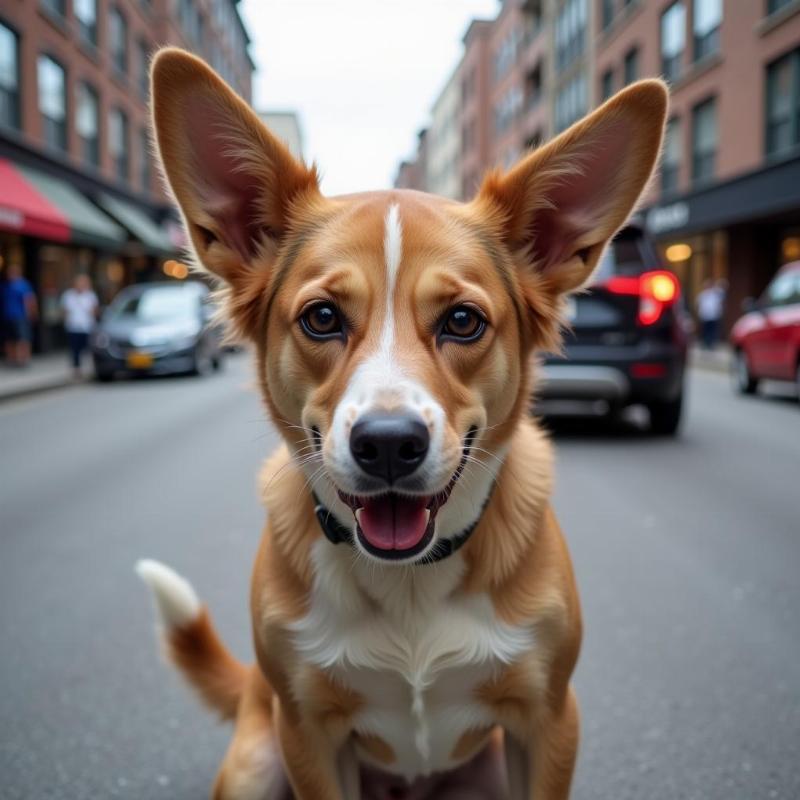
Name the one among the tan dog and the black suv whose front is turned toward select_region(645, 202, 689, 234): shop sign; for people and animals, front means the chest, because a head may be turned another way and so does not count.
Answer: the black suv

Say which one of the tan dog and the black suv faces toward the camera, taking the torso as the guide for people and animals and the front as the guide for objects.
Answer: the tan dog

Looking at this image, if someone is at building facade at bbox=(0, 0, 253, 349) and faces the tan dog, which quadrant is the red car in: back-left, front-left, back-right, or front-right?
front-left

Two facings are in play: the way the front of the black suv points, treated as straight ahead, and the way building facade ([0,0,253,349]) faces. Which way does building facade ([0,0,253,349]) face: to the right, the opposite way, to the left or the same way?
to the right

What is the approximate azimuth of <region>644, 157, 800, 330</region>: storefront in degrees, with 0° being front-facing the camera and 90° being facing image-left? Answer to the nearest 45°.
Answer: approximately 45°

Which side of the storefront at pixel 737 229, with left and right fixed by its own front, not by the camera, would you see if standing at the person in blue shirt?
front

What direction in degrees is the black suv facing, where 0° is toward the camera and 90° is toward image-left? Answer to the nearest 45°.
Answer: approximately 180°

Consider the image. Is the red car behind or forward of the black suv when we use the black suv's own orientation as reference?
forward

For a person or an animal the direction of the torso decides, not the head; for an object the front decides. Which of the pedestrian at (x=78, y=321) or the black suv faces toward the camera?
the pedestrian

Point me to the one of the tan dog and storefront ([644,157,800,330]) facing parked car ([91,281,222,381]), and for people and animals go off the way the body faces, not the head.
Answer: the storefront

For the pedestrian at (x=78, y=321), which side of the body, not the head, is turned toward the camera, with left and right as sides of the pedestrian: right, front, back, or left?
front

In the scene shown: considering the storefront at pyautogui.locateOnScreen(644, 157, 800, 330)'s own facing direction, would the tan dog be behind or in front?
in front

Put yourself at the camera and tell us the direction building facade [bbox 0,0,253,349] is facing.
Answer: facing the viewer and to the right of the viewer

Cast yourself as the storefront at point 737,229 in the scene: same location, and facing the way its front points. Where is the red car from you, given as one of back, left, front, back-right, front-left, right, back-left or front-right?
front-left

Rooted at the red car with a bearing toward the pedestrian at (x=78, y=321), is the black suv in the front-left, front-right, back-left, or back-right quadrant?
front-left

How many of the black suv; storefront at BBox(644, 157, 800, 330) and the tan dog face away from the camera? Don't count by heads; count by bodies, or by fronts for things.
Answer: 1

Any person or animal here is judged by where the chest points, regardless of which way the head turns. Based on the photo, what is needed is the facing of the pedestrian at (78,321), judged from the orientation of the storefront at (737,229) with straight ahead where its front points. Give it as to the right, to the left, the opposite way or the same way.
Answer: to the left

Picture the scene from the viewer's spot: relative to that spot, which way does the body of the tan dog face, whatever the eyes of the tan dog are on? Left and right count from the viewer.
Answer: facing the viewer
